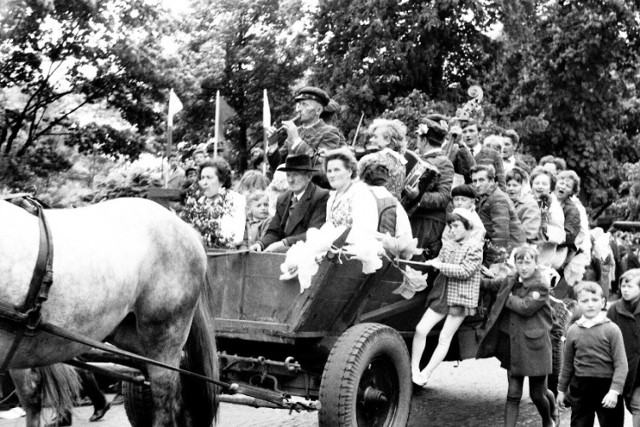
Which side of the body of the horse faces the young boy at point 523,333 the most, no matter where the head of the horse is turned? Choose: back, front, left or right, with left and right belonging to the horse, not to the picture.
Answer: back

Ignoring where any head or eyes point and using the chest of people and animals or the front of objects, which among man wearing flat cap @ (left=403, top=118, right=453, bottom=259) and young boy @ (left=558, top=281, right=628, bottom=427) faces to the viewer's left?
the man wearing flat cap

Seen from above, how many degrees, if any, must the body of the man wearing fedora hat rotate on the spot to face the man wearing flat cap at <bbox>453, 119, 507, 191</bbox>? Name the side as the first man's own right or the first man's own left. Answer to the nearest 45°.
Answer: approximately 180°

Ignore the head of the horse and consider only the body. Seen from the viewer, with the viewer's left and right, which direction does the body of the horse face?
facing to the left of the viewer

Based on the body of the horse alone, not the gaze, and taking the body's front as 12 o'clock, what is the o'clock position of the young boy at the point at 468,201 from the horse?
The young boy is roughly at 5 o'clock from the horse.
